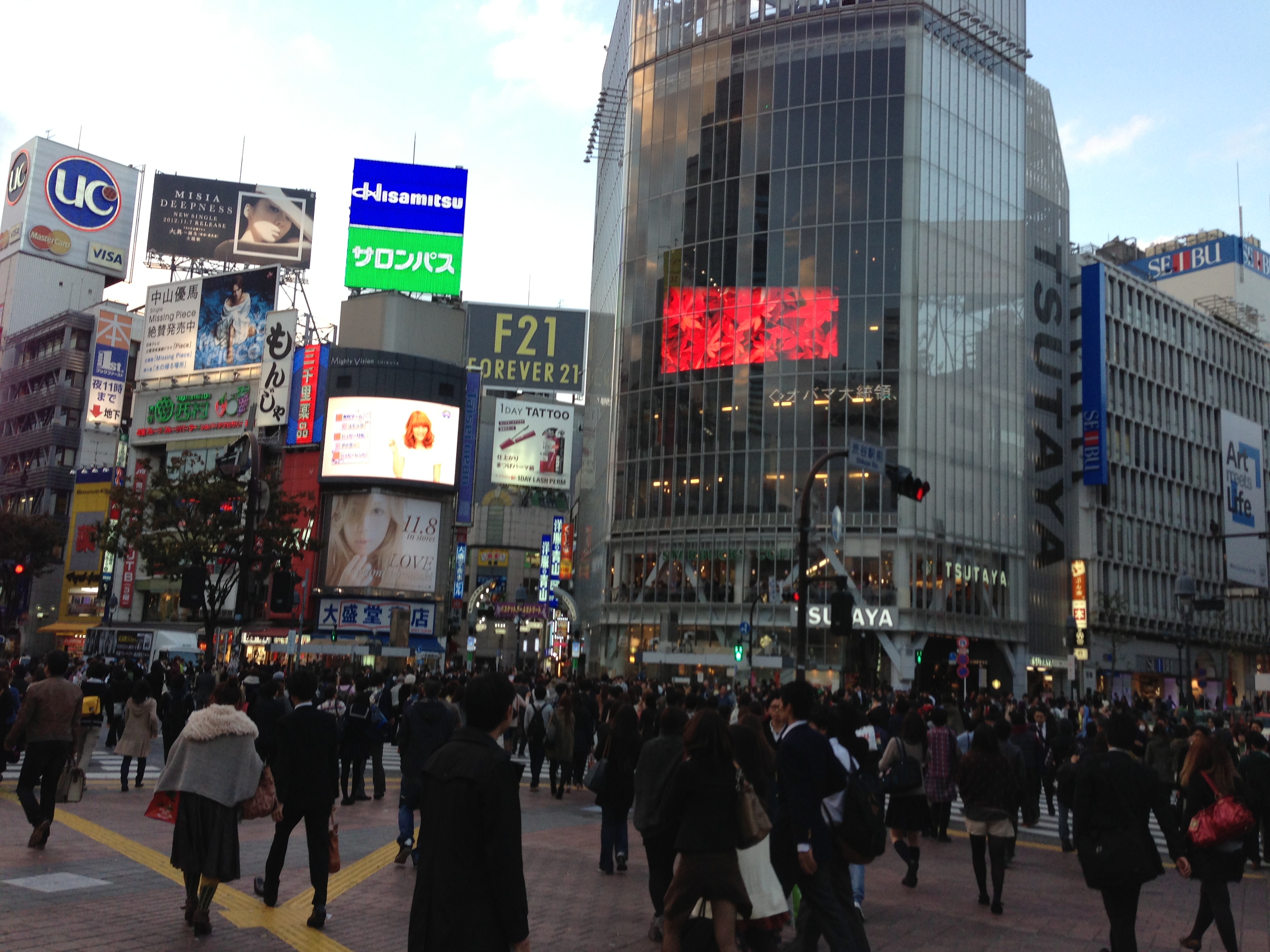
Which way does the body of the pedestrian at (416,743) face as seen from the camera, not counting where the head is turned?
away from the camera

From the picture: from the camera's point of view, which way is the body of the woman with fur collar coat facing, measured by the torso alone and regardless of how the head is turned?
away from the camera

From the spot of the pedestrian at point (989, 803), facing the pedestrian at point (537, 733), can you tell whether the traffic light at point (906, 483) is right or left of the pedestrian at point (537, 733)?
right

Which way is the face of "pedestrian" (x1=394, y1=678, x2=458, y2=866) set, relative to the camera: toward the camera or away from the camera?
away from the camera

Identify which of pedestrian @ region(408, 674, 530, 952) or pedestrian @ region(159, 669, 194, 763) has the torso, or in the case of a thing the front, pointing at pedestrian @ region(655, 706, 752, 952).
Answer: pedestrian @ region(408, 674, 530, 952)

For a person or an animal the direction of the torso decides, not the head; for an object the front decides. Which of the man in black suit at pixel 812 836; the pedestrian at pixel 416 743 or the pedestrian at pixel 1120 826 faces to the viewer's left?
the man in black suit

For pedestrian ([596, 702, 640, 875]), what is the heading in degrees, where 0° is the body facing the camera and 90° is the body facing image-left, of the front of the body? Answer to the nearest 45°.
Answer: approximately 180°

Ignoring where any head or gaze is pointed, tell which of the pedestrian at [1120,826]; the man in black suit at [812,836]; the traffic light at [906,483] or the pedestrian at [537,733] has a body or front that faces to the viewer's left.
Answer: the man in black suit

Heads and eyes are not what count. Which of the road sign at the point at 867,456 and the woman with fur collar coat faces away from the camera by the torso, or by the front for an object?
the woman with fur collar coat

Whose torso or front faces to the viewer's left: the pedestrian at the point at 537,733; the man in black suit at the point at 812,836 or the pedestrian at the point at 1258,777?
the man in black suit

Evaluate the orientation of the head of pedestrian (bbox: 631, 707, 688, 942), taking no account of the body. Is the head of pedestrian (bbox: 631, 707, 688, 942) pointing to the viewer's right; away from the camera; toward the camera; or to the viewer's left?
away from the camera

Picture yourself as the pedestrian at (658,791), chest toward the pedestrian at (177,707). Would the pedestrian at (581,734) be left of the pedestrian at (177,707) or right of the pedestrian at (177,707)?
right

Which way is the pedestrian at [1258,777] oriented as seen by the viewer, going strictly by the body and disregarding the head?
away from the camera

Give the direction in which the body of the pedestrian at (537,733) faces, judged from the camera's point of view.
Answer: away from the camera

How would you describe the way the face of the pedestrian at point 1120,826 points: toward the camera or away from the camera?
away from the camera

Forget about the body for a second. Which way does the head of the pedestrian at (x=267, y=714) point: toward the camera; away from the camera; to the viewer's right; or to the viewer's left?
away from the camera

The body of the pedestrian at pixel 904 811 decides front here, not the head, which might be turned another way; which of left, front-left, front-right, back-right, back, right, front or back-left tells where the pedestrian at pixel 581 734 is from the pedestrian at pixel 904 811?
front
